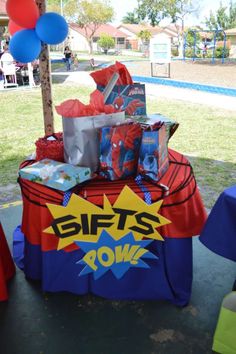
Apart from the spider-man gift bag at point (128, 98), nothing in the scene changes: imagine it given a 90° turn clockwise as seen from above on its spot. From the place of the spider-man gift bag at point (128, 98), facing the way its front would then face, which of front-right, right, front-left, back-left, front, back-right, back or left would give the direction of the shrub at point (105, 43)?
right

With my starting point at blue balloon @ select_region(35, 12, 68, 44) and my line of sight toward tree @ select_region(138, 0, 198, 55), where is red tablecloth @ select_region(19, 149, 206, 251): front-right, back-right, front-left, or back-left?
back-right

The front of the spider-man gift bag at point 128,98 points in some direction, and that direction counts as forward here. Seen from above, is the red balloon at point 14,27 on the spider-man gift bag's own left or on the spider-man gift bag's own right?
on the spider-man gift bag's own right

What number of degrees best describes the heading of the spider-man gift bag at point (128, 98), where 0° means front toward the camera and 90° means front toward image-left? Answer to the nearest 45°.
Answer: approximately 0°

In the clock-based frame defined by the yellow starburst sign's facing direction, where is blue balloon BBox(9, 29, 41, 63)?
The blue balloon is roughly at 5 o'clock from the yellow starburst sign.

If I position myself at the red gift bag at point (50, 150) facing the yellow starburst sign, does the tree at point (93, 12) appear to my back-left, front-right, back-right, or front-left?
back-left

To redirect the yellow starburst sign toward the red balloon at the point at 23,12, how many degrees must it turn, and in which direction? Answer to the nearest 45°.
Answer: approximately 135° to its right

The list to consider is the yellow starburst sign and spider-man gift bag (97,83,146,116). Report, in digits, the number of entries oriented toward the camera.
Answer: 2
